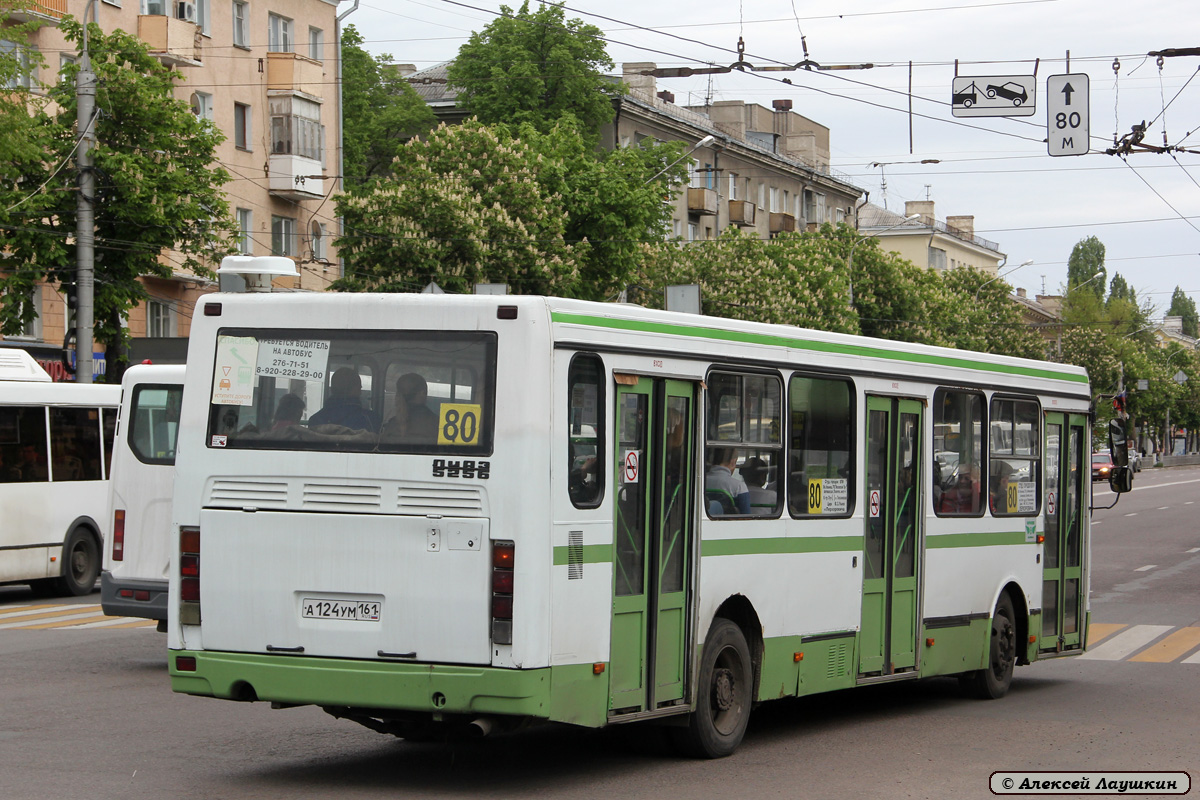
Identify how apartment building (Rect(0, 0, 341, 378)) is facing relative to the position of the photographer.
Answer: facing the viewer and to the right of the viewer

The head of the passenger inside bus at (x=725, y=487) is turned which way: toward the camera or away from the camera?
away from the camera

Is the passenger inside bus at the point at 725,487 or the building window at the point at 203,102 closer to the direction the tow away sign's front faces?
the passenger inside bus

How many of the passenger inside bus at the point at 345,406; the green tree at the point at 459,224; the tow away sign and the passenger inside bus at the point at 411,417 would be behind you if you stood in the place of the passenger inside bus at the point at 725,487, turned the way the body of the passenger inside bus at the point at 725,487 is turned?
2

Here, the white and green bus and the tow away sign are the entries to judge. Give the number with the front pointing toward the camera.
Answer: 1

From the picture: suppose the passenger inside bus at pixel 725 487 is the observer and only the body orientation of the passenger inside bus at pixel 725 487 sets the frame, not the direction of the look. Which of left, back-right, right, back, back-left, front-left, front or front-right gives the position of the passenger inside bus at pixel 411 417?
back

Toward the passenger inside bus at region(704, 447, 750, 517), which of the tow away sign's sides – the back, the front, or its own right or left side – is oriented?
front

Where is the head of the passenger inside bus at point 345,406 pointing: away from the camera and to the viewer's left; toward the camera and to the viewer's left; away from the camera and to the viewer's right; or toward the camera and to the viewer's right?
away from the camera and to the viewer's right

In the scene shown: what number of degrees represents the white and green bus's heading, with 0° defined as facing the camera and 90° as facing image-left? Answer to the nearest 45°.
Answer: approximately 225°

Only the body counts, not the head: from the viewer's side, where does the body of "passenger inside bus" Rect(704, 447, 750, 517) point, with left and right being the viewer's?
facing away from the viewer and to the right of the viewer

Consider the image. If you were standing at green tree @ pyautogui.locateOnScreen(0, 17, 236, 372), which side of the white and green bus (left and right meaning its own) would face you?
left

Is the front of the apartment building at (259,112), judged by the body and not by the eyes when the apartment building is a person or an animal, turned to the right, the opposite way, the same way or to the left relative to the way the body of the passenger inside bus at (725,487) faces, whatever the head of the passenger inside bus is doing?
to the right
